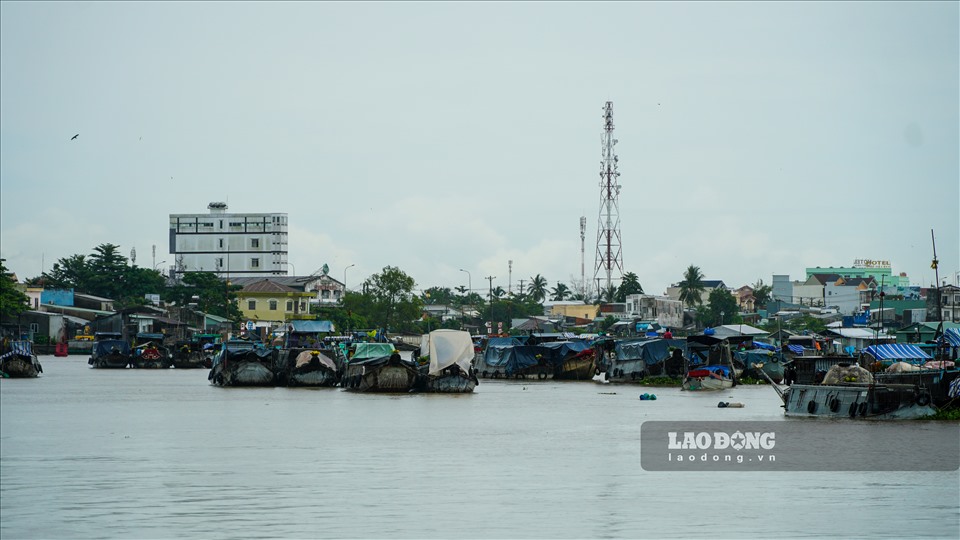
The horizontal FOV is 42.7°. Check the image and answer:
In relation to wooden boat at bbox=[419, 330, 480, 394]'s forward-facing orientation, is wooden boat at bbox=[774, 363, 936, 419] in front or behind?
in front

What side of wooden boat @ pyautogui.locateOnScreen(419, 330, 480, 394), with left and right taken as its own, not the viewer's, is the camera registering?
front

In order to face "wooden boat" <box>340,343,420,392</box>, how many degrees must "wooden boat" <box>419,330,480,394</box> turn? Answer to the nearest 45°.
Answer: approximately 135° to its right

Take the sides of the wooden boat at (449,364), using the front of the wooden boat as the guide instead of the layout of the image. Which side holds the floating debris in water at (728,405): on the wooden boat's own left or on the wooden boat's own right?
on the wooden boat's own left
